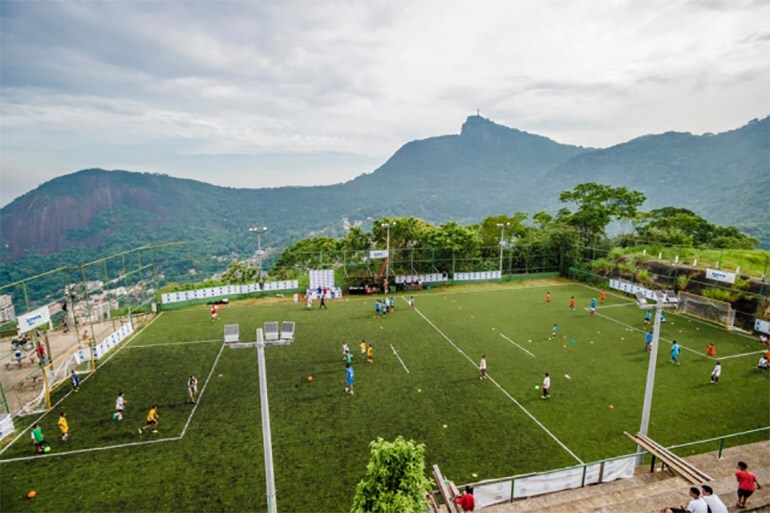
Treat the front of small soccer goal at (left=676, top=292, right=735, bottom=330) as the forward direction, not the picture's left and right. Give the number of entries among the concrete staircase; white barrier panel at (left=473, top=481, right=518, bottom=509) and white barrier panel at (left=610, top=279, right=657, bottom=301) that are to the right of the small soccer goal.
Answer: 1

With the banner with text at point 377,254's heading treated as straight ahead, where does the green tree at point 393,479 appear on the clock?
The green tree is roughly at 12 o'clock from the banner with text.

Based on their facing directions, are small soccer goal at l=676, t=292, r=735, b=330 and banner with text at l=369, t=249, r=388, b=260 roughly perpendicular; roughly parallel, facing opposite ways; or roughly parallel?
roughly perpendicular

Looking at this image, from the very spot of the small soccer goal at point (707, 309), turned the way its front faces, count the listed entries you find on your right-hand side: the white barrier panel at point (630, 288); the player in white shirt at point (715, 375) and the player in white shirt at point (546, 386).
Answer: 1

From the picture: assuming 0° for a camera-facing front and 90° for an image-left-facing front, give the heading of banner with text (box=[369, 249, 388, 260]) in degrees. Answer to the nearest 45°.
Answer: approximately 0°

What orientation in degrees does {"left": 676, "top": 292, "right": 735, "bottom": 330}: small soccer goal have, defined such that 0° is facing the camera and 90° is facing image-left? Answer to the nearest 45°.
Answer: approximately 45°

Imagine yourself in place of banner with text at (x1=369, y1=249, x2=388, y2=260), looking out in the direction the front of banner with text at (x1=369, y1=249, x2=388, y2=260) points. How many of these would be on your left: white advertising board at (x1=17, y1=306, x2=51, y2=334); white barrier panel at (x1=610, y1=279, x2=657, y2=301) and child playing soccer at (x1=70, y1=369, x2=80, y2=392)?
1

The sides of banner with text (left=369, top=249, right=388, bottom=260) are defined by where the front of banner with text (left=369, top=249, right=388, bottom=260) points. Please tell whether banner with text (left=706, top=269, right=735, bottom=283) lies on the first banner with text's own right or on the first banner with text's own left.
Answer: on the first banner with text's own left
